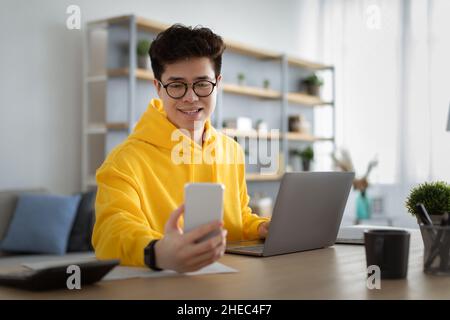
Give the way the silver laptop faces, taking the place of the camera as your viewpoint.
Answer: facing away from the viewer and to the left of the viewer

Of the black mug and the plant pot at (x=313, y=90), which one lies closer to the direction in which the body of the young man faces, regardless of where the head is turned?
the black mug

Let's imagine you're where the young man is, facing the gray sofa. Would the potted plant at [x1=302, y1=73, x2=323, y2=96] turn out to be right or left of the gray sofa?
right

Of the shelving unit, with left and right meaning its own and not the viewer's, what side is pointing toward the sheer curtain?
left

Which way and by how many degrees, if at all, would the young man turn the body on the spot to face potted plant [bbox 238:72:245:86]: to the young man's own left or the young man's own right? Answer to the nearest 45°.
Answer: approximately 135° to the young man's own left

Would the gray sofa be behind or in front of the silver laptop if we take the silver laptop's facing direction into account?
in front

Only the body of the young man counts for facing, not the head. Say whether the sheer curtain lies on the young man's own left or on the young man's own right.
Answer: on the young man's own left

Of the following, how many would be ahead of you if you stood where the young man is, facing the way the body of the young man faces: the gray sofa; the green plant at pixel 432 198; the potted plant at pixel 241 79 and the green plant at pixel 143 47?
1

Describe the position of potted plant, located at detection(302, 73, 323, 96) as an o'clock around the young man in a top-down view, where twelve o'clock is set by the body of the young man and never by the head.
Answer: The potted plant is roughly at 8 o'clock from the young man.

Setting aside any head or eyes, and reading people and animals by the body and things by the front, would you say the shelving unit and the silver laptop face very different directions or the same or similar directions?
very different directions

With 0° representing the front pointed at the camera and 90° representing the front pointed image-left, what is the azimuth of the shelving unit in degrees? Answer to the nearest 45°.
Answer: approximately 315°

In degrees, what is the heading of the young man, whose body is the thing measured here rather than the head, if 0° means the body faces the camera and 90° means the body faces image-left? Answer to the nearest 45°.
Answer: approximately 315°

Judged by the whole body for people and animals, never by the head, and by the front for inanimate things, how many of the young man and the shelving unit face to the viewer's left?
0

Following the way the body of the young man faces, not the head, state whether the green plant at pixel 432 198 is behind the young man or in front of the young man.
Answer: in front

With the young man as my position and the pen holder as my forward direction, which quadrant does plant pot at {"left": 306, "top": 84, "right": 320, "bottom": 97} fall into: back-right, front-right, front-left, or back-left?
back-left
